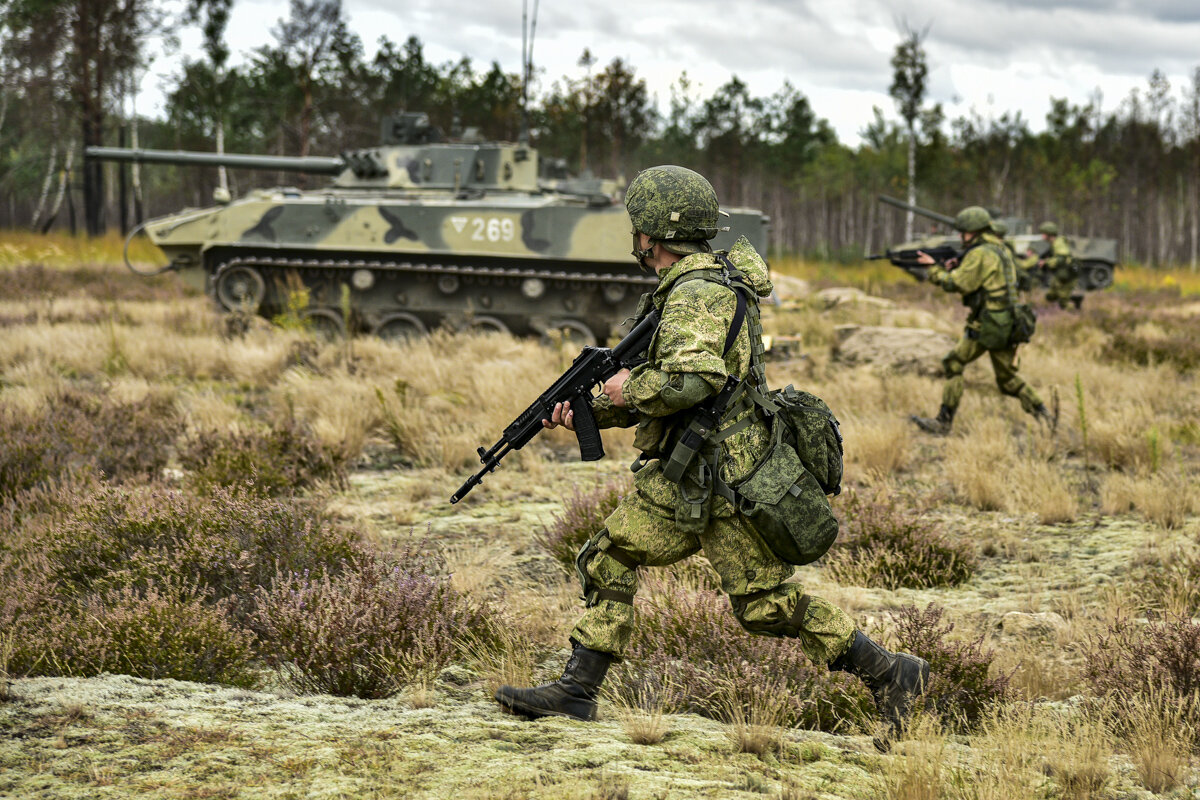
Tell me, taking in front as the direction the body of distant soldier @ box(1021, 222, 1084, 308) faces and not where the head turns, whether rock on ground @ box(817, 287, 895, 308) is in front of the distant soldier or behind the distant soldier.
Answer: in front

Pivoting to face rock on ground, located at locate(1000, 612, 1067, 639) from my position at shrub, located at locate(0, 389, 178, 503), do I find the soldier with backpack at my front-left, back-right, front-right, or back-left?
front-right

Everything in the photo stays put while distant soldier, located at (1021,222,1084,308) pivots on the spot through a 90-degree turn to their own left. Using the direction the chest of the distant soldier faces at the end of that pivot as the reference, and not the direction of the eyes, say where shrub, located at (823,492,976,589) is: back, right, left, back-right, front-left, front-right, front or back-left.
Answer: front

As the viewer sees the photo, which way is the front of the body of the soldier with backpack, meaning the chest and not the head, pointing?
to the viewer's left

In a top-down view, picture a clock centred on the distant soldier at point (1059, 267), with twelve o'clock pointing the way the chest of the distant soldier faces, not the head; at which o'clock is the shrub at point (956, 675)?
The shrub is roughly at 9 o'clock from the distant soldier.

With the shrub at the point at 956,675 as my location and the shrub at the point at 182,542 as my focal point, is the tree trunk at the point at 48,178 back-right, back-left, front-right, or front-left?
front-right

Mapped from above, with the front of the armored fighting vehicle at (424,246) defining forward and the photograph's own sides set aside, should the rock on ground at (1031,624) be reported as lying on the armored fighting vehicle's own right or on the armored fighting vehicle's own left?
on the armored fighting vehicle's own left

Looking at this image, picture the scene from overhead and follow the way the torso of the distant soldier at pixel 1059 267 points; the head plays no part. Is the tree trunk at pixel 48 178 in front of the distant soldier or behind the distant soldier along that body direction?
in front

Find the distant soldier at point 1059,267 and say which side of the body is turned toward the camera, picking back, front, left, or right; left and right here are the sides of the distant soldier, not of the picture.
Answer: left

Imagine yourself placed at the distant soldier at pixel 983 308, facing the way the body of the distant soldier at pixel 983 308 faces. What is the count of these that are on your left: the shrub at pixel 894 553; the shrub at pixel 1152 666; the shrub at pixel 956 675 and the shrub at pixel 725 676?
4

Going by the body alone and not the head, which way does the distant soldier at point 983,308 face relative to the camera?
to the viewer's left

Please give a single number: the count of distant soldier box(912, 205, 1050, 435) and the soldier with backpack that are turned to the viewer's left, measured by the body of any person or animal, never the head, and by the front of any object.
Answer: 2

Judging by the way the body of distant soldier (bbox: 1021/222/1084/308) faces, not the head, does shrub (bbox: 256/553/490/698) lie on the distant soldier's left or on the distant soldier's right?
on the distant soldier's left

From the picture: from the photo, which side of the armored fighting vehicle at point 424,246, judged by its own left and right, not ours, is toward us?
left
